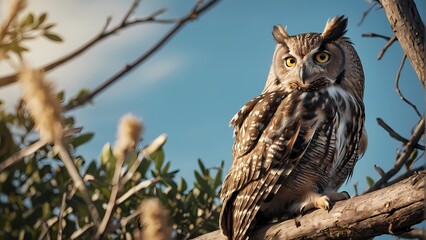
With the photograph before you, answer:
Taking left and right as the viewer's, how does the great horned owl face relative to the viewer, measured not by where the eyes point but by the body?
facing the viewer and to the right of the viewer

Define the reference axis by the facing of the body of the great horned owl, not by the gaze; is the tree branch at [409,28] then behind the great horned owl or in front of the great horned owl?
in front

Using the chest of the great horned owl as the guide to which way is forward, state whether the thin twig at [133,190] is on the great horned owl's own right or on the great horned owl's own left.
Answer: on the great horned owl's own right

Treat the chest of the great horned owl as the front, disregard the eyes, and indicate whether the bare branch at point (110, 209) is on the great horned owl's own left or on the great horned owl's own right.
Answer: on the great horned owl's own right

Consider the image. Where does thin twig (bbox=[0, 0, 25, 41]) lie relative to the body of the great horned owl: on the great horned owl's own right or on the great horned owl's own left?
on the great horned owl's own right
